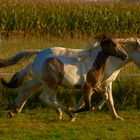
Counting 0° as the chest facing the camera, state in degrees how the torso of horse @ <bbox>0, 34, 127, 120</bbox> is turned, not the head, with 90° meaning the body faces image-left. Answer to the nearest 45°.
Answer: approximately 270°
